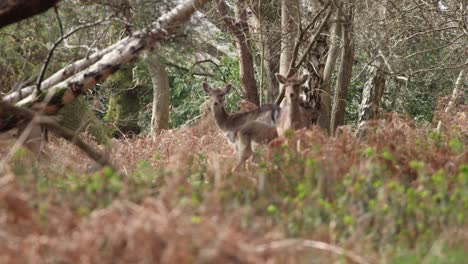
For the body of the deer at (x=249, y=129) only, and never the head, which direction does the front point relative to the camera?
to the viewer's left

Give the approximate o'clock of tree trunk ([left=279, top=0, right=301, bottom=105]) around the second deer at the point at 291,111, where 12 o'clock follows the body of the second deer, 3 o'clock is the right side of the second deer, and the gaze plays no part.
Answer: The tree trunk is roughly at 6 o'clock from the second deer.

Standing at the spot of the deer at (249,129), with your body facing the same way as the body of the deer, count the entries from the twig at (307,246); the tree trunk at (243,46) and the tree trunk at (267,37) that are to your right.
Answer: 2

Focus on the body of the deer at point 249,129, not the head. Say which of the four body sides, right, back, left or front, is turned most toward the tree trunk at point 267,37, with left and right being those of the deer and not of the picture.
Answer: right

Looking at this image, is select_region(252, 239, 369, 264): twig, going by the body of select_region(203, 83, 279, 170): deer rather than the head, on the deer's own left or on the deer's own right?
on the deer's own left

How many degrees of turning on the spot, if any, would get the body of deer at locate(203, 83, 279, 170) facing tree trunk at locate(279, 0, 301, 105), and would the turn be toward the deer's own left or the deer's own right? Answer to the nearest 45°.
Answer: approximately 90° to the deer's own right

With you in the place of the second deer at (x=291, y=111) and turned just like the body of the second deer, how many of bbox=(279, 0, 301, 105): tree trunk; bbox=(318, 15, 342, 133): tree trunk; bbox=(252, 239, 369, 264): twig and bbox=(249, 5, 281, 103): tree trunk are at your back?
3

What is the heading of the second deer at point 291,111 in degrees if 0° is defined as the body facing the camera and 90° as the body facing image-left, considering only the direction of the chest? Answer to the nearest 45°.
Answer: approximately 0°

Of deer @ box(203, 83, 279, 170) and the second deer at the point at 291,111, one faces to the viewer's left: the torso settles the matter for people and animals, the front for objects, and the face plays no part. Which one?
the deer

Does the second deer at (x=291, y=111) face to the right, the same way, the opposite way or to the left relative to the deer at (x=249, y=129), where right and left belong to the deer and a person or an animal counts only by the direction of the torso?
to the left

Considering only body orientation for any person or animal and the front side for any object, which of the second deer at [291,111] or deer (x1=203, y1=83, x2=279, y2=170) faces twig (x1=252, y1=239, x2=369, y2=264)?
the second deer

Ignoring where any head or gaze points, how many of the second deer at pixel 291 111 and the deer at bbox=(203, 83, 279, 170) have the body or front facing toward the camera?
1
